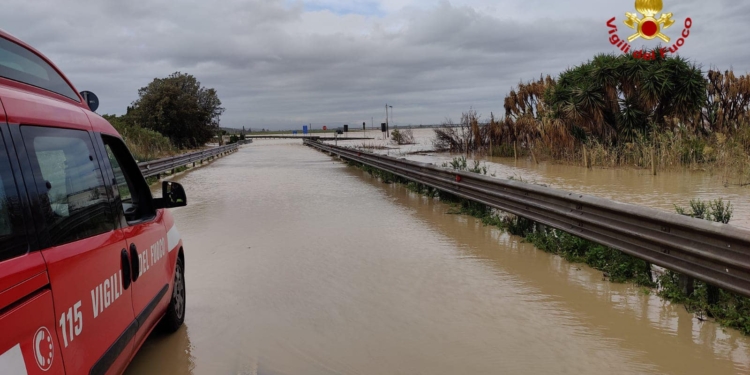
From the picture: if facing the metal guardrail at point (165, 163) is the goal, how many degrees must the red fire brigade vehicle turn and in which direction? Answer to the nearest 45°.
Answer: approximately 45° to its left

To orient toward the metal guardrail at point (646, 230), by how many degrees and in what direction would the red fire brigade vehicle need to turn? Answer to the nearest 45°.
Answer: approximately 45° to its right

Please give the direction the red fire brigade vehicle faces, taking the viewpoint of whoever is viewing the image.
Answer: facing away from the viewer and to the right of the viewer
